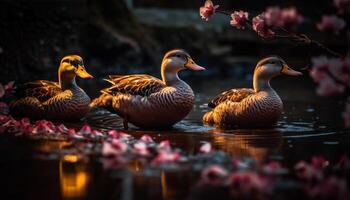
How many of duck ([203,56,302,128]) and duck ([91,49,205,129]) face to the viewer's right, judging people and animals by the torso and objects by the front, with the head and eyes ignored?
2

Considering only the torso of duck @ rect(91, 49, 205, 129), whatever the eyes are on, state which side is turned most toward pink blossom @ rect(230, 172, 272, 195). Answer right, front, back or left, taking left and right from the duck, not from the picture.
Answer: right

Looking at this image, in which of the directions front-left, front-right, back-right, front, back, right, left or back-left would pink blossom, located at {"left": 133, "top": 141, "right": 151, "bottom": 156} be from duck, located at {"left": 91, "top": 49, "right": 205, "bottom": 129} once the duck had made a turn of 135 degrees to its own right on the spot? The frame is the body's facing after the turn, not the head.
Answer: front-left

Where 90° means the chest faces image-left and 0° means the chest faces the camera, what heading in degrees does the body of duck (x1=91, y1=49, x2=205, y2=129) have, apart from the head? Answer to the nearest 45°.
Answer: approximately 270°

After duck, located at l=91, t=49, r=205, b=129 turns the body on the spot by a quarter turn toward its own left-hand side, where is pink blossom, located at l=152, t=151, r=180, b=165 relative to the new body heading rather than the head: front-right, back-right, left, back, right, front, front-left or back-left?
back

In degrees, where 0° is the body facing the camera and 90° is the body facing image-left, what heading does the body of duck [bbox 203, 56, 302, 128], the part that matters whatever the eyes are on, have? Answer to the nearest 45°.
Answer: approximately 270°
